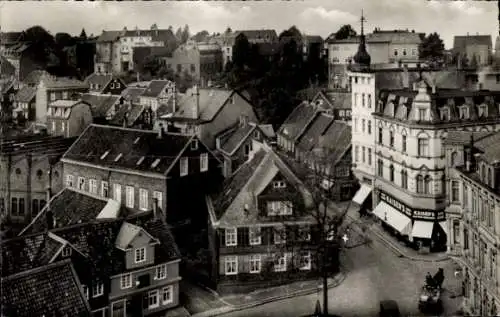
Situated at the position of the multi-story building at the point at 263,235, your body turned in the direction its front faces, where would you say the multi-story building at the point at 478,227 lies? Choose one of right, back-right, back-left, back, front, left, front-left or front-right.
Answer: front-left

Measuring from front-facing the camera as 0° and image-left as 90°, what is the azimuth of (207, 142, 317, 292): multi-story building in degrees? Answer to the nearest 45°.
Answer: approximately 0°

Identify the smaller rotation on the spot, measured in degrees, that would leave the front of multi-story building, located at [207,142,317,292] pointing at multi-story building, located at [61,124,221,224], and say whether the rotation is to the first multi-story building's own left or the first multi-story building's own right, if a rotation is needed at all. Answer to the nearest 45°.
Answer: approximately 135° to the first multi-story building's own right
